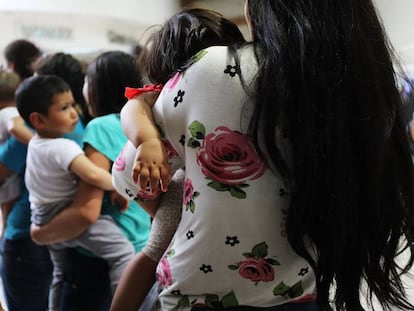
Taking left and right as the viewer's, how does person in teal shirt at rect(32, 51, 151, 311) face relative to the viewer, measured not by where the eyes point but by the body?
facing away from the viewer and to the left of the viewer
